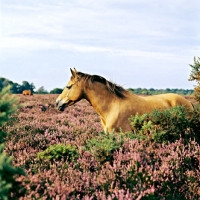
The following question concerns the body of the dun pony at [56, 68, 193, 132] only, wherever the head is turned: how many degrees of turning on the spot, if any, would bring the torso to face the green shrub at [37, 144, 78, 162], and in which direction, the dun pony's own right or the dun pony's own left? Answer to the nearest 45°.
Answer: approximately 90° to the dun pony's own left

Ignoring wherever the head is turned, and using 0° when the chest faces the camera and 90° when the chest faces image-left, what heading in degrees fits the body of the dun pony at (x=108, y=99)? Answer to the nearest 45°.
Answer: approximately 90°

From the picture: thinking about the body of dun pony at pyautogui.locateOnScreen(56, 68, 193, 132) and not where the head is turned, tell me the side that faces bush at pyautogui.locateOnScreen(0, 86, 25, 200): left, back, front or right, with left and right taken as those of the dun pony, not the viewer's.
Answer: left

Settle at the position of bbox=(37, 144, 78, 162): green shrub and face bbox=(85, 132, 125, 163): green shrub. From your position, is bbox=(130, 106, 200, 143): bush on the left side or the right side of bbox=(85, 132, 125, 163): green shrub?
left

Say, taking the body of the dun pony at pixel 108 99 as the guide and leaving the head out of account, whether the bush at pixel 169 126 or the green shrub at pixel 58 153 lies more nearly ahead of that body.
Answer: the green shrub

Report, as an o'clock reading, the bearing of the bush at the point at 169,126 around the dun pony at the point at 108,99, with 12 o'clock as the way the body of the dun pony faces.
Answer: The bush is roughly at 8 o'clock from the dun pony.

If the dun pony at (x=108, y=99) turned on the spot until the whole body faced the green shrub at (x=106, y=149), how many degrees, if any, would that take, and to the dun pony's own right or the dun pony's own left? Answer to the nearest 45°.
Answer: approximately 90° to the dun pony's own left
